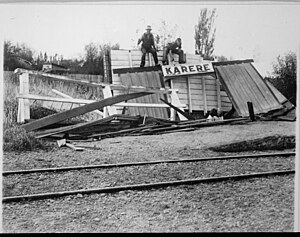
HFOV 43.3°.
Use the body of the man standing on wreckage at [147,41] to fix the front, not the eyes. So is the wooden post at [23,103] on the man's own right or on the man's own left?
on the man's own right

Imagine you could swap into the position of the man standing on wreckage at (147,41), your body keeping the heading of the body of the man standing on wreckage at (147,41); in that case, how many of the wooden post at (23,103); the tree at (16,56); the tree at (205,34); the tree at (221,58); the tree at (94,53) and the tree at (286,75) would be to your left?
3

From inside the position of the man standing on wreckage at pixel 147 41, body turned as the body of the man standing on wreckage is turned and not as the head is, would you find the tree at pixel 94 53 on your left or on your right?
on your right

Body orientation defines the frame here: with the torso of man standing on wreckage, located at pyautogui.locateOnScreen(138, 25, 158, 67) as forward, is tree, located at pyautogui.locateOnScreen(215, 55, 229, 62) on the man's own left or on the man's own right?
on the man's own left

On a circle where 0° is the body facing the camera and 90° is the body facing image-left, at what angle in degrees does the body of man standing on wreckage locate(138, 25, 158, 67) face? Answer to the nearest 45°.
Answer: approximately 0°

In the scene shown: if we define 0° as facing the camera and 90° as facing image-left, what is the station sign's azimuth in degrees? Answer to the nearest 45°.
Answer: approximately 0°

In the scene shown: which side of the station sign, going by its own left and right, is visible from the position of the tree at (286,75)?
left

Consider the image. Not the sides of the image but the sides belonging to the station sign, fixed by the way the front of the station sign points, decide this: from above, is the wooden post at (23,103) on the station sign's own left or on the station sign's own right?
on the station sign's own right

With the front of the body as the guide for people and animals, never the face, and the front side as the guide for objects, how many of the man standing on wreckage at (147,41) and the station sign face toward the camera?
2
